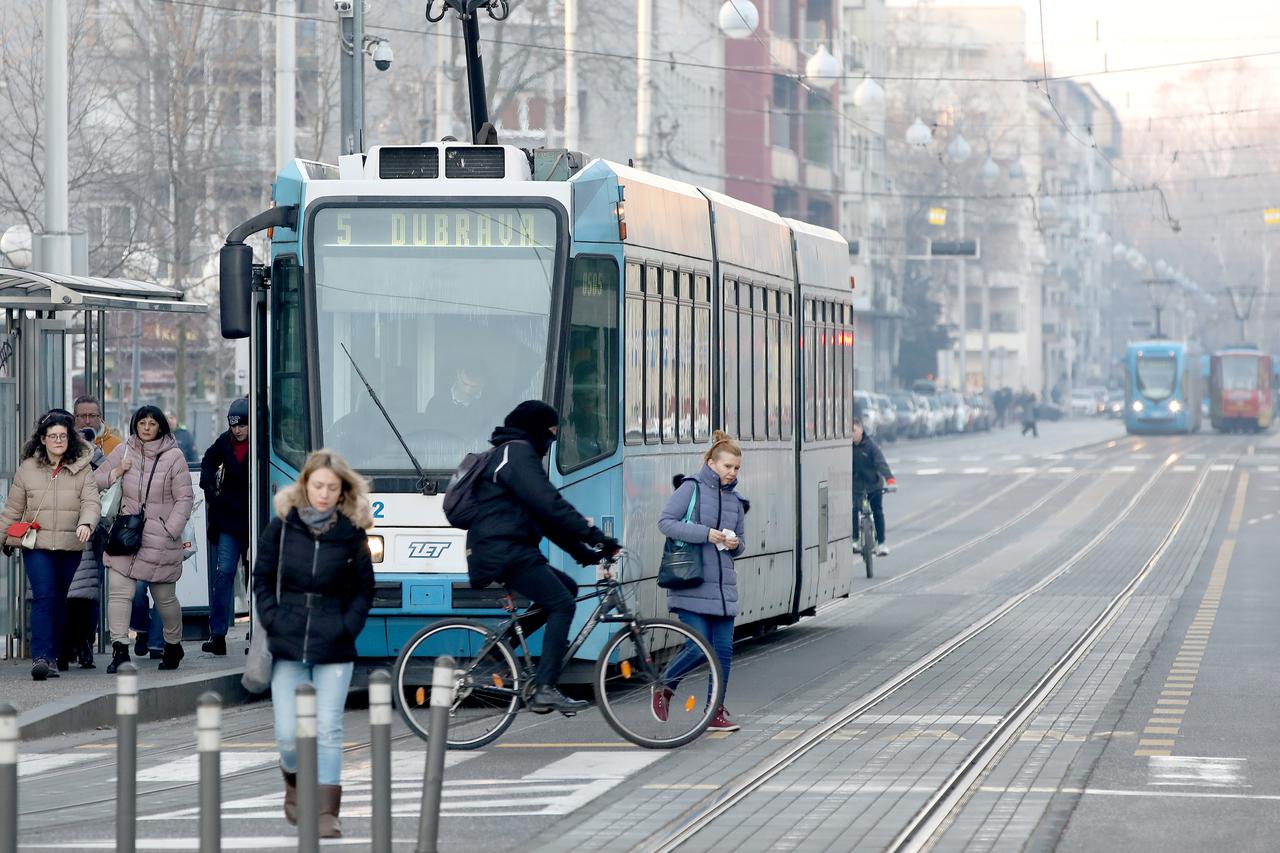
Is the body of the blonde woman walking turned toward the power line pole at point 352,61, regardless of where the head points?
no

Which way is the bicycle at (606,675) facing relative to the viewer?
to the viewer's right

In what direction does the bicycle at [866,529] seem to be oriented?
toward the camera

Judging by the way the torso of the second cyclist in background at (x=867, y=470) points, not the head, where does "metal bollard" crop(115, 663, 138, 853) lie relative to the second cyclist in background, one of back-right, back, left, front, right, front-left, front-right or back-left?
front

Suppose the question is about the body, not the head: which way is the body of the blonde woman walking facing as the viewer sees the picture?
toward the camera

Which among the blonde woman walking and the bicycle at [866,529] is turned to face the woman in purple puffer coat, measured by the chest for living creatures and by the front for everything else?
the bicycle

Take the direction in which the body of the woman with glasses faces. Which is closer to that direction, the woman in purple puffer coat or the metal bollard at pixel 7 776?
the metal bollard

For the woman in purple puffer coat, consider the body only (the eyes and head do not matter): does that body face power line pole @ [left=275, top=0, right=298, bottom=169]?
no

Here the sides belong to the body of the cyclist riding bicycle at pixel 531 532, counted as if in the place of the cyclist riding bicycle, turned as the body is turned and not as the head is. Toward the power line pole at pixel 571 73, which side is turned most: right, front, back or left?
left

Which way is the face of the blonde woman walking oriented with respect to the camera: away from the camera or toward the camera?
toward the camera

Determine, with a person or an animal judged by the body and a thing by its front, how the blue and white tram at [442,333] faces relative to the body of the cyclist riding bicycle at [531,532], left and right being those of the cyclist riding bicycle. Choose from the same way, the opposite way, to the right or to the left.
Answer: to the right

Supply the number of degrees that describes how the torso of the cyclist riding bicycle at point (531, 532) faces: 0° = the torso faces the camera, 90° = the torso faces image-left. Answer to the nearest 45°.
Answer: approximately 270°
